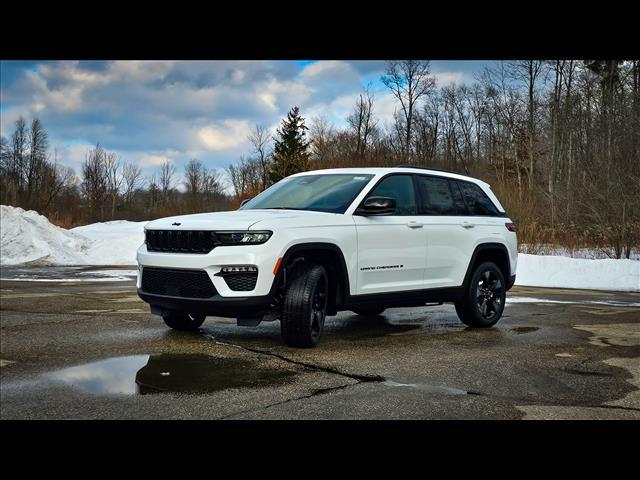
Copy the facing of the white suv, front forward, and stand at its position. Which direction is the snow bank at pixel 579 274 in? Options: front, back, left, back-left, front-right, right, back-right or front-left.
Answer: back

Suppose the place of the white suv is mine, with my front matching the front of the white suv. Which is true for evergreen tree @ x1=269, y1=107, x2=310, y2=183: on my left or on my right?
on my right

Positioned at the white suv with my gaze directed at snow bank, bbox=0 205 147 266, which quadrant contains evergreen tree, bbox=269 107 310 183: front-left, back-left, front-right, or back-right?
front-right

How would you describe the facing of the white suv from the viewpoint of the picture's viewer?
facing the viewer and to the left of the viewer

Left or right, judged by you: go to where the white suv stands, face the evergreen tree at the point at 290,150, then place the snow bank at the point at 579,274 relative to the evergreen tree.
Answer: right

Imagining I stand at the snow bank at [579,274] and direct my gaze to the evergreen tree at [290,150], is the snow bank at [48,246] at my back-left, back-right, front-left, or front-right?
front-left

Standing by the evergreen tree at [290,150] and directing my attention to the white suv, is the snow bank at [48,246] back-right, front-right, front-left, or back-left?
front-right

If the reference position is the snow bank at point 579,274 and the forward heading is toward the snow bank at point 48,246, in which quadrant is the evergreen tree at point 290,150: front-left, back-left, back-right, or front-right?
front-right

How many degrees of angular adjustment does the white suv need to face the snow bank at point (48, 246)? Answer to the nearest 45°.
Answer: approximately 90° to its right
